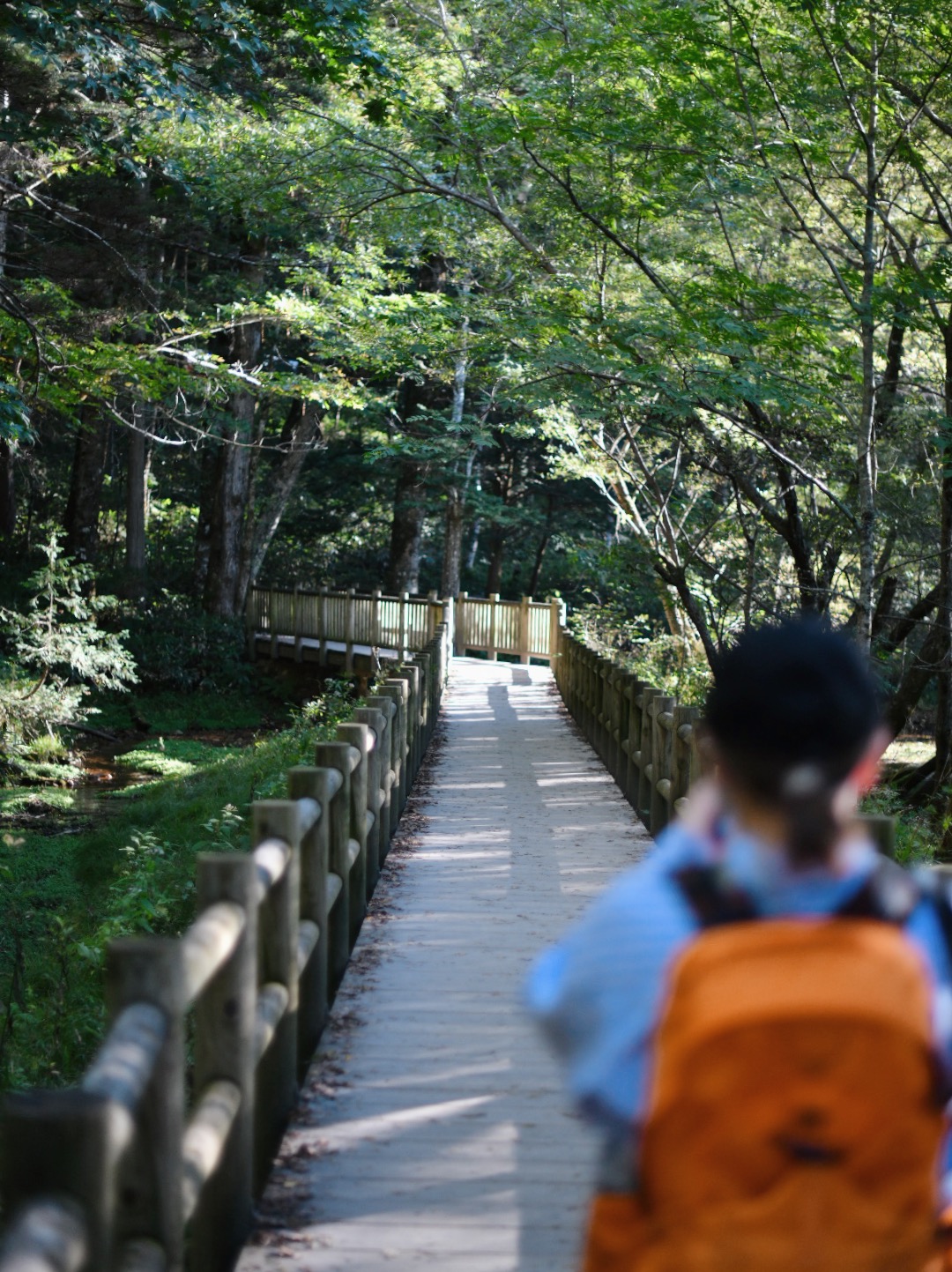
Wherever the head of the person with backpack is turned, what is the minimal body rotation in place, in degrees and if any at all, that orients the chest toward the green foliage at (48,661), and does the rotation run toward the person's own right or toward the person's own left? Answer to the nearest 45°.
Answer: approximately 45° to the person's own left

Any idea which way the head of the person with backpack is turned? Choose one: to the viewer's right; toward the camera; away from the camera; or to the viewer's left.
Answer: away from the camera

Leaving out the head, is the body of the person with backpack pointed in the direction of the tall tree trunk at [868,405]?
yes

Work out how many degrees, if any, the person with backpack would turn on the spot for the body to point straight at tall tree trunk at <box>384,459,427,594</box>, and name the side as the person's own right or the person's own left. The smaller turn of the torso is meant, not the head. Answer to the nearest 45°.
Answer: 0° — they already face it

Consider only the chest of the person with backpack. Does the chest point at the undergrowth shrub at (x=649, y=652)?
yes

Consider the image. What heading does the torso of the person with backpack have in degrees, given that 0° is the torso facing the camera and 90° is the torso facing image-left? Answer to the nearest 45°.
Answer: approximately 180°

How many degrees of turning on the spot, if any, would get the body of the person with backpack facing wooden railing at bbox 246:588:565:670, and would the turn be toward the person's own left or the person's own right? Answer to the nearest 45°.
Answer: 0° — they already face it
